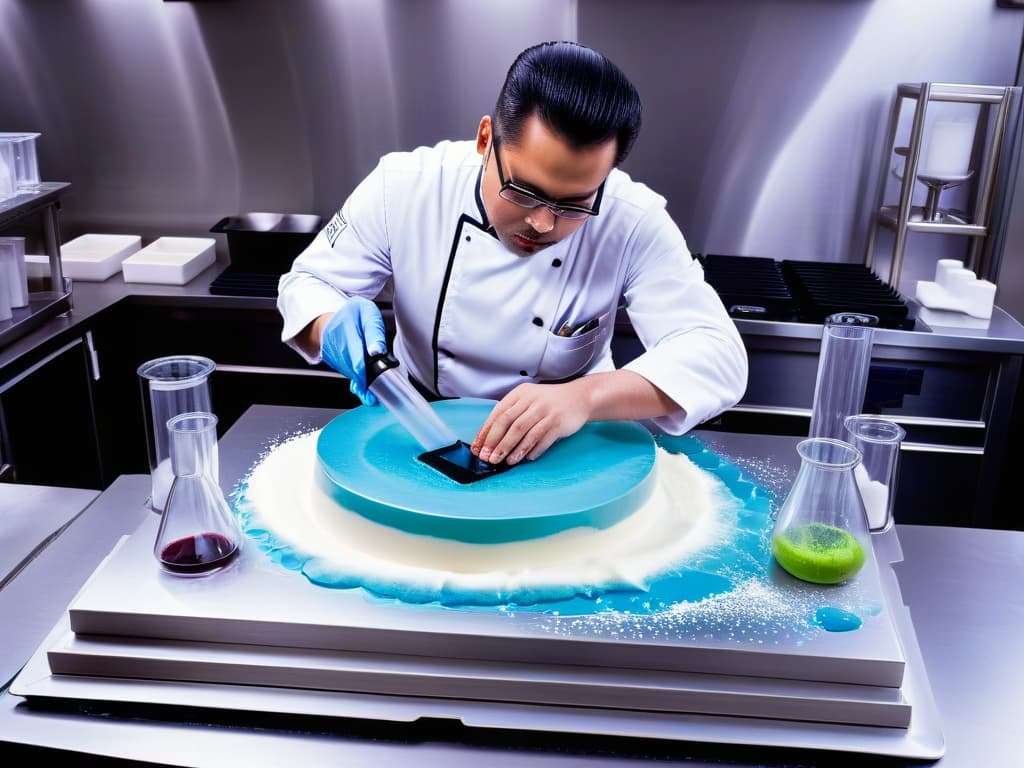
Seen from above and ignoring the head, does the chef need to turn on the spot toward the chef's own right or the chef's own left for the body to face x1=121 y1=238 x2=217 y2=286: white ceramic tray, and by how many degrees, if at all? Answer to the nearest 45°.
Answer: approximately 135° to the chef's own right

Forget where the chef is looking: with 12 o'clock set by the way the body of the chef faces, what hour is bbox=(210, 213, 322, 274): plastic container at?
The plastic container is roughly at 5 o'clock from the chef.

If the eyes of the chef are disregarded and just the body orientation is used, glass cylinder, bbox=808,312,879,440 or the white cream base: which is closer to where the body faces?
the white cream base

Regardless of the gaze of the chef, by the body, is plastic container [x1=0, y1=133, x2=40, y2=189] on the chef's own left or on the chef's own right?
on the chef's own right

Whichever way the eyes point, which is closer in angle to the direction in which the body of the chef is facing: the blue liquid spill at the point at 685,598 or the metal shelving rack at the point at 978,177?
the blue liquid spill

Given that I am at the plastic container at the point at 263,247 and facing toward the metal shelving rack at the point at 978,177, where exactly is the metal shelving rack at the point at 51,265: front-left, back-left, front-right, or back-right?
back-right

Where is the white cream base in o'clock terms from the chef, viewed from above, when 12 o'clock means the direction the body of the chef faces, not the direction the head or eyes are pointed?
The white cream base is roughly at 12 o'clock from the chef.

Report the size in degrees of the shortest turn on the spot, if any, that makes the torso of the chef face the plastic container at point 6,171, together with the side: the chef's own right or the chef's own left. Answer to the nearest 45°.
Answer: approximately 135° to the chef's own right

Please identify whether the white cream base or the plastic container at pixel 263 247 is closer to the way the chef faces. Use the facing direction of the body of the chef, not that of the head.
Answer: the white cream base

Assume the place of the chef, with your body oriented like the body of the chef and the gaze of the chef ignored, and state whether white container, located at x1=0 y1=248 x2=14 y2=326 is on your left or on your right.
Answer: on your right

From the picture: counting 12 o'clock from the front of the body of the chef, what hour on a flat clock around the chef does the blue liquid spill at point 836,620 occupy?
The blue liquid spill is roughly at 11 o'clock from the chef.

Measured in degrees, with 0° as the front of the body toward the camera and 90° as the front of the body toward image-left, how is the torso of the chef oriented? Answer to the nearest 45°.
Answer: approximately 0°
